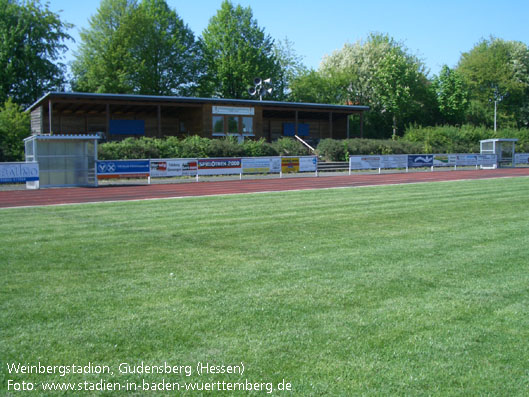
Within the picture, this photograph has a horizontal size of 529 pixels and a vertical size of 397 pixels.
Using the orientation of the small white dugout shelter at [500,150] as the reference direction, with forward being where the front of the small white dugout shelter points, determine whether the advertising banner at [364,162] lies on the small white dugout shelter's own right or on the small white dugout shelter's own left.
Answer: on the small white dugout shelter's own right

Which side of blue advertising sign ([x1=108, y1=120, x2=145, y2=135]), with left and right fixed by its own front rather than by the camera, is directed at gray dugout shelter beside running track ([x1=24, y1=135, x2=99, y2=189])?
front

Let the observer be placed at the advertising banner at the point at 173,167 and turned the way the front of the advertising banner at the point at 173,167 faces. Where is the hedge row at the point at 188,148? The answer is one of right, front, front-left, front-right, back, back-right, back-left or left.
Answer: back

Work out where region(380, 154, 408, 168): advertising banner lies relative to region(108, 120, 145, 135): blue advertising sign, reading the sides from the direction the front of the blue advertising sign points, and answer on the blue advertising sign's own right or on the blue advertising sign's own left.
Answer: on the blue advertising sign's own left

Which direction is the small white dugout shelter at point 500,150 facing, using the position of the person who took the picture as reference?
facing the viewer and to the right of the viewer

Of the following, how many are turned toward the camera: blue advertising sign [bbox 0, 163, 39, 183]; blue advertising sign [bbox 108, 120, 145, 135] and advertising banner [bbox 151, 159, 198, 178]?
3

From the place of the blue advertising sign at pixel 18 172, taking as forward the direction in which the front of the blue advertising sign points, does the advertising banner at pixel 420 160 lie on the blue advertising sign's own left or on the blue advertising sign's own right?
on the blue advertising sign's own left

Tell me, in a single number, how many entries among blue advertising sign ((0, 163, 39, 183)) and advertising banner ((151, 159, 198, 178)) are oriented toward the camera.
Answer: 2

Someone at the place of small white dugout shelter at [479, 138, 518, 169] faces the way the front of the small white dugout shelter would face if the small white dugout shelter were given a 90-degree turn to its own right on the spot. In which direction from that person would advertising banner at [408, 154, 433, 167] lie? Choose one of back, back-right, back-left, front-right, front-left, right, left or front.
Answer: front
